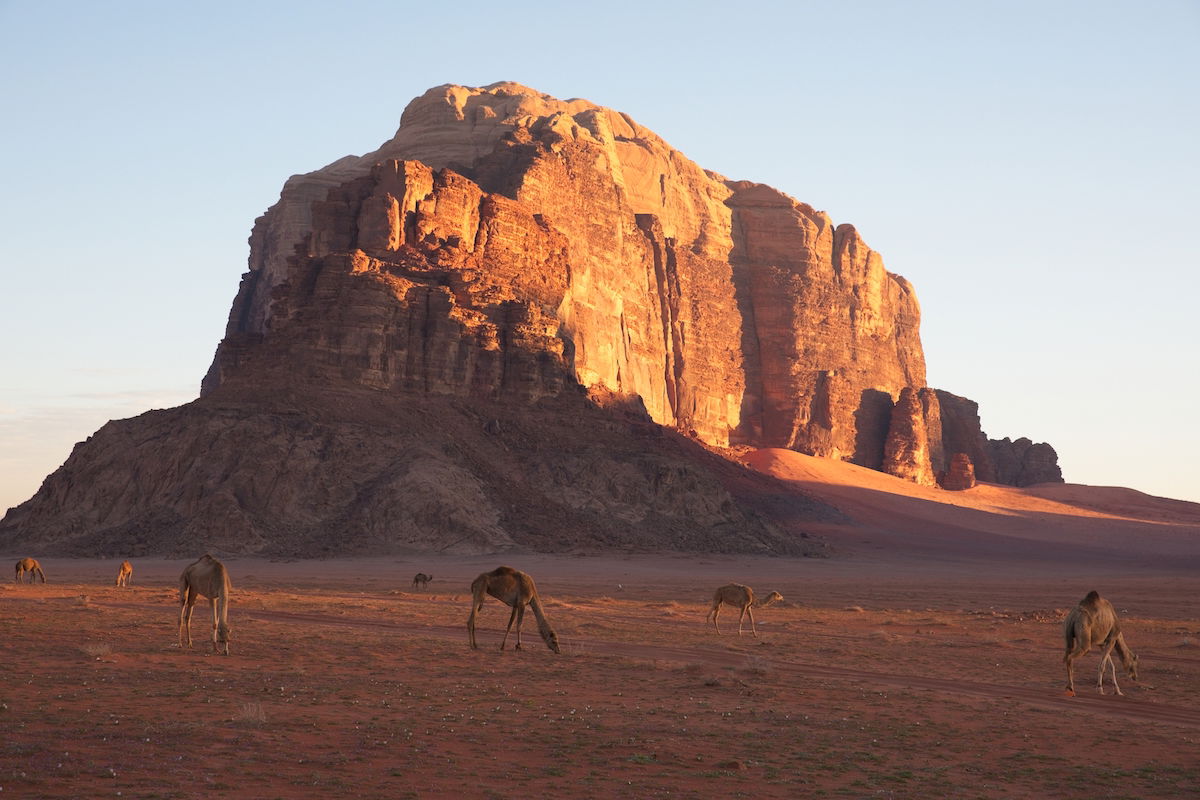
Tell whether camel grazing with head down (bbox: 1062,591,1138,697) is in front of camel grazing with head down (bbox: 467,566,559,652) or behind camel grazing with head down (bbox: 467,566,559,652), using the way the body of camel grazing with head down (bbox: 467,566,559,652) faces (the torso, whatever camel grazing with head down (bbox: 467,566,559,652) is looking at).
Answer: in front

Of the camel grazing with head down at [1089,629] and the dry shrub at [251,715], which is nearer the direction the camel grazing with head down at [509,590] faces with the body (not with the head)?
the camel grazing with head down

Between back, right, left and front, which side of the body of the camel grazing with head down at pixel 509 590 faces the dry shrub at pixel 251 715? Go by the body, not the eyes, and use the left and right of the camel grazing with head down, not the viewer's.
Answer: right

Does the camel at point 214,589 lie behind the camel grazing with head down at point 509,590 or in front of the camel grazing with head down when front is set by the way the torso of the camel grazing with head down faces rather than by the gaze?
behind

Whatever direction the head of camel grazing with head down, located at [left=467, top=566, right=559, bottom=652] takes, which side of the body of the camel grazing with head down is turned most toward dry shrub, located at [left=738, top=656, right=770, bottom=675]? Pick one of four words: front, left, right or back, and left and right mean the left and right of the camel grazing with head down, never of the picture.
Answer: front

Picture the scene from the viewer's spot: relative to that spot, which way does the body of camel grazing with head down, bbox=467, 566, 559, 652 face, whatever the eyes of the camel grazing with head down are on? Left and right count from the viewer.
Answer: facing to the right of the viewer

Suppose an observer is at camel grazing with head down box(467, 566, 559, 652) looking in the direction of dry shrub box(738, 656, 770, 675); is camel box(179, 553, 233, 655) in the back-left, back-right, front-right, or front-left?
back-right
